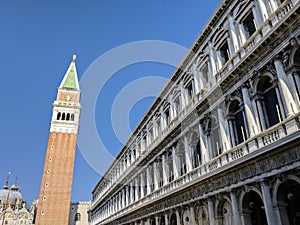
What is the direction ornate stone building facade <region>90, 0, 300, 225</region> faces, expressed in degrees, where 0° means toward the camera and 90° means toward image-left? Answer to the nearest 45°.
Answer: approximately 45°
